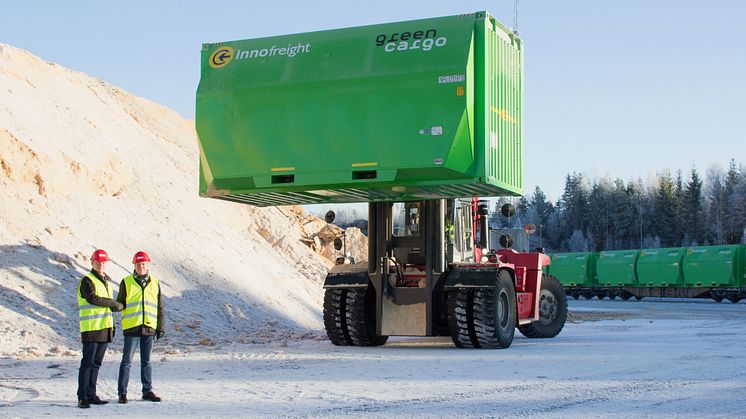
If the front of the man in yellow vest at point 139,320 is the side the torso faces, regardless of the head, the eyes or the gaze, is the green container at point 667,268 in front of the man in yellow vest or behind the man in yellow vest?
behind

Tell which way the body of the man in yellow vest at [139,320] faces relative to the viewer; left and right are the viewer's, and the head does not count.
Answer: facing the viewer

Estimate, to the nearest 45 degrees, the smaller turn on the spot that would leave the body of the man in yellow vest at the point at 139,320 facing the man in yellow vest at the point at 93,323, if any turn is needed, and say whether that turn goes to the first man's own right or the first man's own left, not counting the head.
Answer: approximately 90° to the first man's own right

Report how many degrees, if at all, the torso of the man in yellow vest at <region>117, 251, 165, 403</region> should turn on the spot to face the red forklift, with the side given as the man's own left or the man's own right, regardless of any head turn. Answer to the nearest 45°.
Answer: approximately 135° to the man's own left
